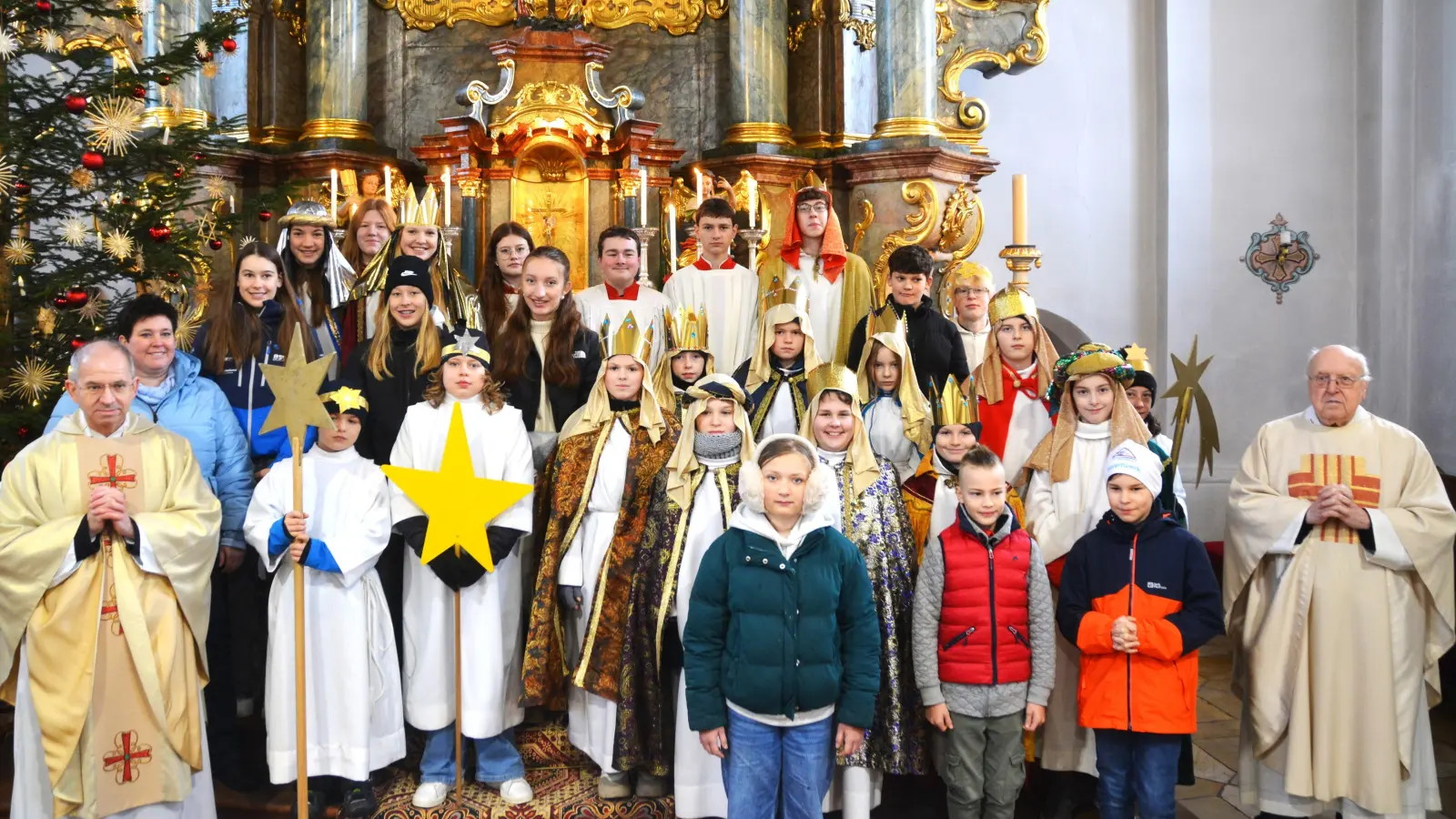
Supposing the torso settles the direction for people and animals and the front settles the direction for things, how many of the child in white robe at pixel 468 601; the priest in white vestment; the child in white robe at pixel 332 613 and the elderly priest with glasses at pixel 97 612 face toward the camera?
4

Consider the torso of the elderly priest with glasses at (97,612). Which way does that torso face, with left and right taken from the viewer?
facing the viewer

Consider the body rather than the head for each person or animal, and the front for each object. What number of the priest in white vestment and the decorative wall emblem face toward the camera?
2

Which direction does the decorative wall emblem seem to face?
toward the camera

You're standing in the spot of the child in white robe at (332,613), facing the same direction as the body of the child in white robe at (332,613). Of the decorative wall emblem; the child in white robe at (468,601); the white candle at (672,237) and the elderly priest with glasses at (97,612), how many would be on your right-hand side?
1

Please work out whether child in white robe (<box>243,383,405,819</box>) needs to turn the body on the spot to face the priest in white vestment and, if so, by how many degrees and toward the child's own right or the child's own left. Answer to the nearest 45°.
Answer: approximately 90° to the child's own left

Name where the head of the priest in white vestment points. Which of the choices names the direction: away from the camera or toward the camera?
toward the camera

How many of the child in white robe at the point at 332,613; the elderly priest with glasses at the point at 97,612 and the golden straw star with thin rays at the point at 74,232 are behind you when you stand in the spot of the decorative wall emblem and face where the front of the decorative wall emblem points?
0

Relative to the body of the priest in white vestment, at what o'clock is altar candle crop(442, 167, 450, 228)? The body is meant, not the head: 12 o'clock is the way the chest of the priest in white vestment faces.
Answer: The altar candle is roughly at 3 o'clock from the priest in white vestment.

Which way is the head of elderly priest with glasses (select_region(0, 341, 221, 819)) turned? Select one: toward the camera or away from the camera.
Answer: toward the camera

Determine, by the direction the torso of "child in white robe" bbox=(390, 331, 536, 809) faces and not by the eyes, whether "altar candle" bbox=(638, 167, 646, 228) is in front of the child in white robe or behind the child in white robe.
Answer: behind

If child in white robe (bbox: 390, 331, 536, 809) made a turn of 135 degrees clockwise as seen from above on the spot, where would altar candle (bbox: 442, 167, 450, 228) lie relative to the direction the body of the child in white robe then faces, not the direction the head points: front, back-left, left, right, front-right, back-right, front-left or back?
front-right

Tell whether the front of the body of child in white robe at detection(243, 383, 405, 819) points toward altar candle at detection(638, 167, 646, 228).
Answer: no

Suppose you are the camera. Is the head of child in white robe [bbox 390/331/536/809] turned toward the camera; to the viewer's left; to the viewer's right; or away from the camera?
toward the camera

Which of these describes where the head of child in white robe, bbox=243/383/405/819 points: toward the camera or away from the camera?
toward the camera

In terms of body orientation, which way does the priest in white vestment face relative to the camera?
toward the camera

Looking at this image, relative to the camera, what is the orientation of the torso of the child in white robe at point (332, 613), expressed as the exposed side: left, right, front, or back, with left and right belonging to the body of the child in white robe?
front

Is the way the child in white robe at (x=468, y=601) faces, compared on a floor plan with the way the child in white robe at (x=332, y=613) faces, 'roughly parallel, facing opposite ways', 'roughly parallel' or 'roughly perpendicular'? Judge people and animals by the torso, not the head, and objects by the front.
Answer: roughly parallel

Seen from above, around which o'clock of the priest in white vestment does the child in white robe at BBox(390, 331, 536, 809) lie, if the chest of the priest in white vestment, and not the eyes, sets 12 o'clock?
The child in white robe is roughly at 2 o'clock from the priest in white vestment.
